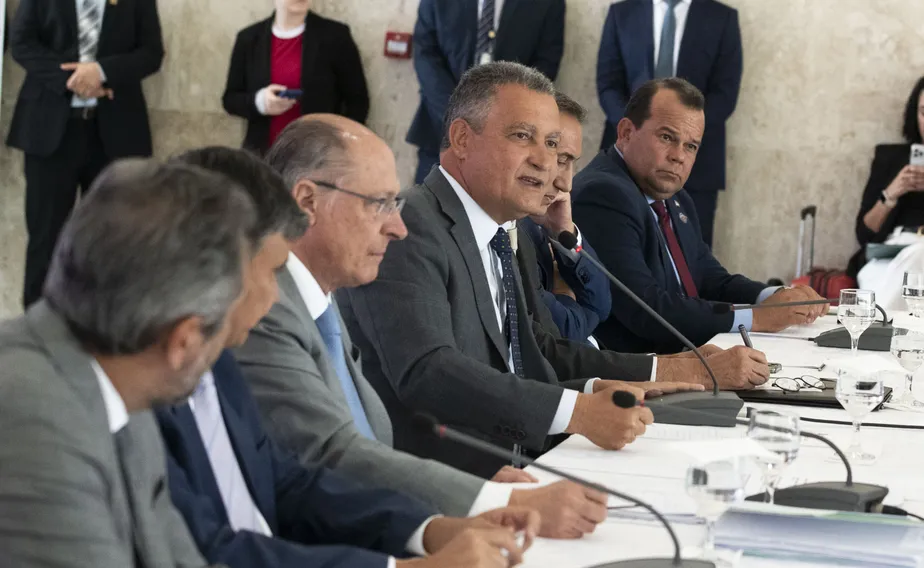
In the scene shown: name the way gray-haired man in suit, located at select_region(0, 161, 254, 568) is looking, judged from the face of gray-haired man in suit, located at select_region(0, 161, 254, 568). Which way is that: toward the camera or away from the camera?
away from the camera

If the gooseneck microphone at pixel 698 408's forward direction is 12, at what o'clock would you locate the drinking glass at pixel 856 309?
The drinking glass is roughly at 4 o'clock from the gooseneck microphone.

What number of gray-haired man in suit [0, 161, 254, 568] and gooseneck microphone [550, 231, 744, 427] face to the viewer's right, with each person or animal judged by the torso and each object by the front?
1

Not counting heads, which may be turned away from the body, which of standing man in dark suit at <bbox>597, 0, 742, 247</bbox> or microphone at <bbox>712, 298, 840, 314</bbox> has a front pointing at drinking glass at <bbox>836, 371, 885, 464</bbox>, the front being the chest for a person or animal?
the standing man in dark suit

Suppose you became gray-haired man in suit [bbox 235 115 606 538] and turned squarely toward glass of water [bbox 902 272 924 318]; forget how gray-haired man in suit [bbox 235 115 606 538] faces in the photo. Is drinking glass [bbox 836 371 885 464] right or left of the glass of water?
right

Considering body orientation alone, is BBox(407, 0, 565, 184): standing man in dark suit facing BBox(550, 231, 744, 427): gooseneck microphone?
yes

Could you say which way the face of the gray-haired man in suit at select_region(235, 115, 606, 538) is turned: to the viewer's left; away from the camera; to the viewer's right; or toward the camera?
to the viewer's right

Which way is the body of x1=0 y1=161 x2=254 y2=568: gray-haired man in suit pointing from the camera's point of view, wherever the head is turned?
to the viewer's right

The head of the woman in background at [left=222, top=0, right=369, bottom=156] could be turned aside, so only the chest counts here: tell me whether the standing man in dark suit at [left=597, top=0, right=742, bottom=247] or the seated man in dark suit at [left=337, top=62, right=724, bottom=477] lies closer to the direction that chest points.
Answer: the seated man in dark suit

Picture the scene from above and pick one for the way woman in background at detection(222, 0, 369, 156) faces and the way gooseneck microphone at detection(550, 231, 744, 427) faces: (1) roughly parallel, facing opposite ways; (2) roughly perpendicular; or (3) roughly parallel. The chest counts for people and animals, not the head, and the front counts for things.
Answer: roughly perpendicular

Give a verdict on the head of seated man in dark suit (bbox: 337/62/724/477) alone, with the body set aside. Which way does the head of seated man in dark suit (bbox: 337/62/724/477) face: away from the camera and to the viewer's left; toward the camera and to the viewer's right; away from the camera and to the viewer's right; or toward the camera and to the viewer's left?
toward the camera and to the viewer's right

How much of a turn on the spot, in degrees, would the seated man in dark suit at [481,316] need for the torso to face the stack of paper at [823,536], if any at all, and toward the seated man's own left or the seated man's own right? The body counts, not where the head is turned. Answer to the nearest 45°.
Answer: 0° — they already face it
